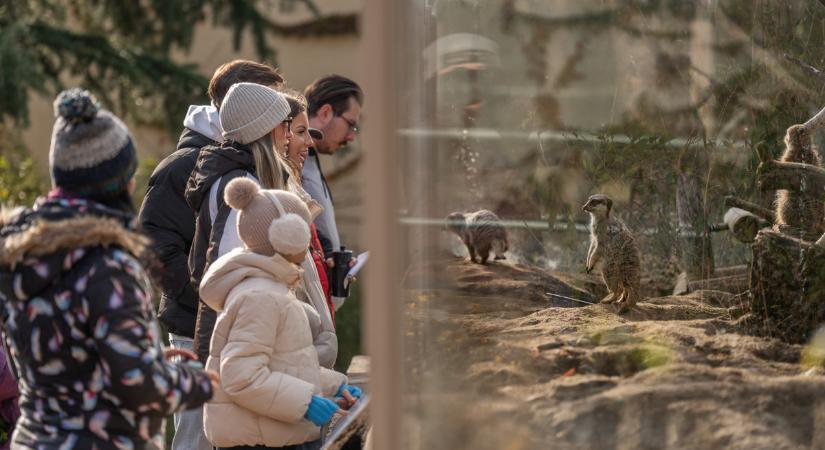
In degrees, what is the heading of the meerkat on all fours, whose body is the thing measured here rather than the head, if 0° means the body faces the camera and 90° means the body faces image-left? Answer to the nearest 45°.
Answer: approximately 90°

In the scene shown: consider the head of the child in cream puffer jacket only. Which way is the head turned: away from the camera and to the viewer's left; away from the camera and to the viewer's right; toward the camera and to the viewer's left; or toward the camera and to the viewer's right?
away from the camera and to the viewer's right

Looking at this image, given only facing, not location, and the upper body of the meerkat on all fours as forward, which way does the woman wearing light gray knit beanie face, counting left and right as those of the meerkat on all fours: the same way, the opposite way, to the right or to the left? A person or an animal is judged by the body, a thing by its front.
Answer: the opposite way

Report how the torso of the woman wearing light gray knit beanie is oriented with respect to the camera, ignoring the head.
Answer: to the viewer's right

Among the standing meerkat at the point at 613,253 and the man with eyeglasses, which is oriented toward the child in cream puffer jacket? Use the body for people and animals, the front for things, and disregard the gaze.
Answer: the standing meerkat

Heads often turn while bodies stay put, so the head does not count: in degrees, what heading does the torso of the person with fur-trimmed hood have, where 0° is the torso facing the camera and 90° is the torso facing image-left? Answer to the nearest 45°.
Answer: approximately 225°

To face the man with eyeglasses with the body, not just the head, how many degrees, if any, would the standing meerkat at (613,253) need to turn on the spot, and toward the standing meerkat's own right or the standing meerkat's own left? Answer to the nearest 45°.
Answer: approximately 45° to the standing meerkat's own right

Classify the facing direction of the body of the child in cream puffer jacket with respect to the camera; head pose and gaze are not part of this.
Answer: to the viewer's right

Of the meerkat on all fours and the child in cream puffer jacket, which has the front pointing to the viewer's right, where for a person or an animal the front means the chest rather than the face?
the child in cream puffer jacket

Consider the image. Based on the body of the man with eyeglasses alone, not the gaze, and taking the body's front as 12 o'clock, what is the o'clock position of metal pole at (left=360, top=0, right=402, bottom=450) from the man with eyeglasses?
The metal pole is roughly at 3 o'clock from the man with eyeglasses.

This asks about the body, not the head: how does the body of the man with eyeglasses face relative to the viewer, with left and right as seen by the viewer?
facing to the right of the viewer

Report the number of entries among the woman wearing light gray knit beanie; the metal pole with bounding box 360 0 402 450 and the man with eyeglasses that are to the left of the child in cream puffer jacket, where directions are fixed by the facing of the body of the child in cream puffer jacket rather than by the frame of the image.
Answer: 2
